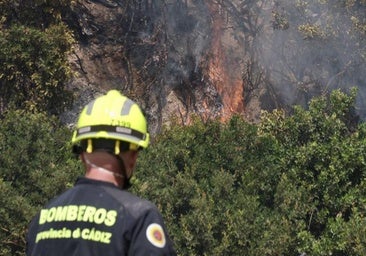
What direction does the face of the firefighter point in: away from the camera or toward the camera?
away from the camera

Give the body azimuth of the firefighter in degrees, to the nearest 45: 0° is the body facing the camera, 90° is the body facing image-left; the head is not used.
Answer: approximately 225°

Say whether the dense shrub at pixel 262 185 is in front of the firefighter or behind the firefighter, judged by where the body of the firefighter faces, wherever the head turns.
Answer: in front
